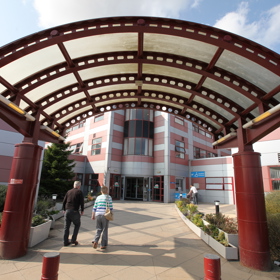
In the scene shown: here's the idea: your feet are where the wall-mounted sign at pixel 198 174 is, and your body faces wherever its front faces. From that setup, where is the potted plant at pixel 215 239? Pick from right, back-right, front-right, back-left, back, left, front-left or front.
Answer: front

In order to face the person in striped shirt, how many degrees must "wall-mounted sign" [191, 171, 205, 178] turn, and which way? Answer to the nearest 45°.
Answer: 0° — it already faces them

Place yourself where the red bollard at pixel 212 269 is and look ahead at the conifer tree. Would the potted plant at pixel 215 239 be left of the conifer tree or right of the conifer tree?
right

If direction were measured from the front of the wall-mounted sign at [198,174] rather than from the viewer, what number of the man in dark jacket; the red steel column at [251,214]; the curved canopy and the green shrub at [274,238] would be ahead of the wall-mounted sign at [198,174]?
4

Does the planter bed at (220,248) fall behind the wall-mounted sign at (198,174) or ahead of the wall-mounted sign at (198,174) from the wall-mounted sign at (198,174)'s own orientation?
ahead

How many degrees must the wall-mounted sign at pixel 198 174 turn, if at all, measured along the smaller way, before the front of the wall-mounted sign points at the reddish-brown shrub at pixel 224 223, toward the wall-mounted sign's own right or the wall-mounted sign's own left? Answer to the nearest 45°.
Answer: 0° — it already faces it

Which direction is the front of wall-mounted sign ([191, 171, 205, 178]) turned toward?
toward the camera

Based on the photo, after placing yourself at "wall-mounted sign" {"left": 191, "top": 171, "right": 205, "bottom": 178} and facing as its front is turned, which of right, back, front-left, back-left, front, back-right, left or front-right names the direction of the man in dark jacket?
front

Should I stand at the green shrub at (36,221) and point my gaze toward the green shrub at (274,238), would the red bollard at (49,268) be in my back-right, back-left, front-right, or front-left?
front-right

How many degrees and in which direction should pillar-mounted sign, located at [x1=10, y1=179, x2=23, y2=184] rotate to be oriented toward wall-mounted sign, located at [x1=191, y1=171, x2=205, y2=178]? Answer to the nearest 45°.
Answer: approximately 135° to its left

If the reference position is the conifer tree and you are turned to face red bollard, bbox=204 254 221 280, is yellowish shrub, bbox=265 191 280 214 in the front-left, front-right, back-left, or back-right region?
front-left

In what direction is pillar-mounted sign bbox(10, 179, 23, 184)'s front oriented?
toward the camera

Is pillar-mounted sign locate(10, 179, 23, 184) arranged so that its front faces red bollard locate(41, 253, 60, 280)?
yes

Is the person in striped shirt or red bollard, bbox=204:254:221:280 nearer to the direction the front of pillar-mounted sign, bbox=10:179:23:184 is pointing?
the red bollard

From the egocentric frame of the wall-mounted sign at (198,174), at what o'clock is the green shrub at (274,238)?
The green shrub is roughly at 12 o'clock from the wall-mounted sign.

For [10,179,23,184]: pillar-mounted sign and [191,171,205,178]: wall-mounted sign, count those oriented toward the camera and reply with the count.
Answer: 2

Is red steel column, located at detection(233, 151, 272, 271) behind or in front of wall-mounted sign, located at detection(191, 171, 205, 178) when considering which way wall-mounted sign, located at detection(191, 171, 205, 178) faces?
in front

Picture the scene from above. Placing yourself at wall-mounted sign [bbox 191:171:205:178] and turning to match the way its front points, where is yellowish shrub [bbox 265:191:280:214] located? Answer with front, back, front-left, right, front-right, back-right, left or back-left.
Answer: front
